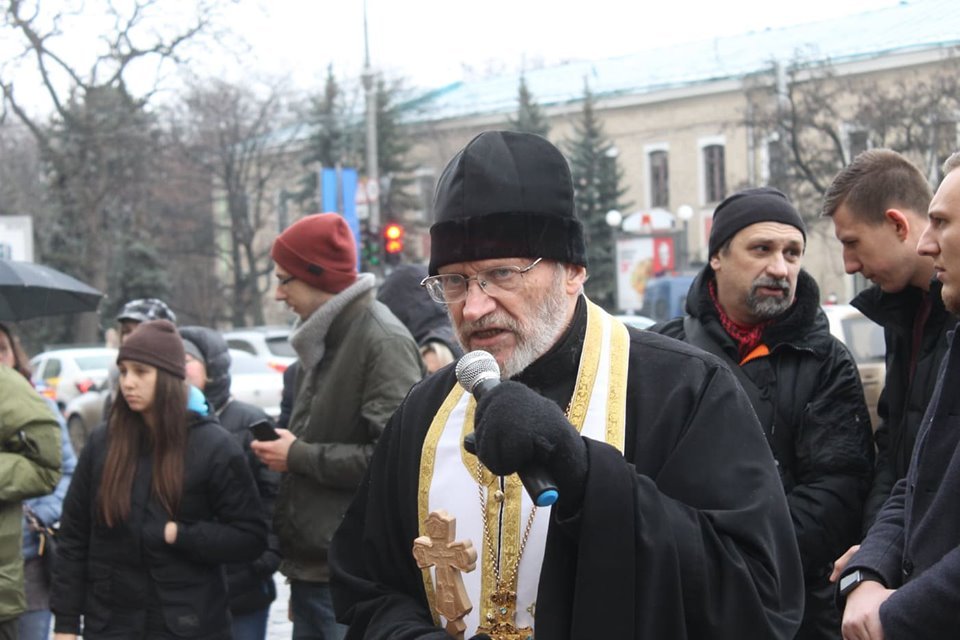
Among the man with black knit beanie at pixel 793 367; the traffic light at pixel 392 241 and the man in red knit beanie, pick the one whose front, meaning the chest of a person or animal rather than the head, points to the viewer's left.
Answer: the man in red knit beanie

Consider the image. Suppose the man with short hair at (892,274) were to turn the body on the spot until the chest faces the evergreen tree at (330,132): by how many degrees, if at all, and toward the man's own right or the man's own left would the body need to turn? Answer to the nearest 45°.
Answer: approximately 45° to the man's own right

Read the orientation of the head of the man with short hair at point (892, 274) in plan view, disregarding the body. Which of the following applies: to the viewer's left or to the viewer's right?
to the viewer's left

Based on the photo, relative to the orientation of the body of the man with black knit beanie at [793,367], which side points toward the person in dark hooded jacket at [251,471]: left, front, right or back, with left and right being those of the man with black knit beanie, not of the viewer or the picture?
right

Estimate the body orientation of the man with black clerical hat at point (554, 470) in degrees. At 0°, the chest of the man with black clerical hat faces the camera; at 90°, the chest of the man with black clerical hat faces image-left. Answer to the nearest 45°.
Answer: approximately 45°

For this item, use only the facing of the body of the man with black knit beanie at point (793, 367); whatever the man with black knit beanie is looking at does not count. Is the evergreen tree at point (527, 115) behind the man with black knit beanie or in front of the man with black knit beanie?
behind

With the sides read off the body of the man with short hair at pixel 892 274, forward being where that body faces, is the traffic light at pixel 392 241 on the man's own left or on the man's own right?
on the man's own right

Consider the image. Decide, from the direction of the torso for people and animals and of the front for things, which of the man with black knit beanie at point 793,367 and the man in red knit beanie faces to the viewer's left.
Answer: the man in red knit beanie

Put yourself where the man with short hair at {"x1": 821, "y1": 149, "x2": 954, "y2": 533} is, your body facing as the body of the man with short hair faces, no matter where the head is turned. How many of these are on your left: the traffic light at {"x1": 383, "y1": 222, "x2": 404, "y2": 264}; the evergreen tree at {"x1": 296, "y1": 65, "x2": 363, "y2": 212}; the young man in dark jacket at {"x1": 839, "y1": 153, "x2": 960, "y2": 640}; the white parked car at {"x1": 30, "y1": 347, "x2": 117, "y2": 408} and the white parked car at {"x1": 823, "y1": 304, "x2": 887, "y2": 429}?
1

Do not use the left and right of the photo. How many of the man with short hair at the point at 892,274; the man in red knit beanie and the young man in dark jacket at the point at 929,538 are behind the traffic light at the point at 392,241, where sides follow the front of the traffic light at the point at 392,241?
0

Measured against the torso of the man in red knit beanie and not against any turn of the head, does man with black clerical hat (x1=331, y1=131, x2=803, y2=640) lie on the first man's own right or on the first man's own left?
on the first man's own left

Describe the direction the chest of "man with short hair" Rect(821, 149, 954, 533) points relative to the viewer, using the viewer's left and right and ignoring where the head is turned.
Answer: facing to the left of the viewer

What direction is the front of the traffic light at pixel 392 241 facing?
toward the camera

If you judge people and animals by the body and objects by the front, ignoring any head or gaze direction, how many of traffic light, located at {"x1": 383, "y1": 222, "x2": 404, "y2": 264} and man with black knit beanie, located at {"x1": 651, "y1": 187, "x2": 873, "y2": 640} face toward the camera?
2

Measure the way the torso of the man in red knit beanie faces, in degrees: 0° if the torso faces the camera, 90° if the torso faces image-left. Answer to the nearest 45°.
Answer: approximately 90°

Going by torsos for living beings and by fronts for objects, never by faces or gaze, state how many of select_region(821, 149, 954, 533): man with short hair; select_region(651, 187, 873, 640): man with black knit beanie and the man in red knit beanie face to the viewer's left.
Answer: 2

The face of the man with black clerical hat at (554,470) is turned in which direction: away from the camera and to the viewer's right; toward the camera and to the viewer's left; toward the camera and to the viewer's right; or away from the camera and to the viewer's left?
toward the camera and to the viewer's left

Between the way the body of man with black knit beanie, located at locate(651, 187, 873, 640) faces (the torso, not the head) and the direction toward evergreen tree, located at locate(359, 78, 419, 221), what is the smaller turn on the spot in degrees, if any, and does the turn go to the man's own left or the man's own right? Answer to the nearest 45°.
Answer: approximately 180°

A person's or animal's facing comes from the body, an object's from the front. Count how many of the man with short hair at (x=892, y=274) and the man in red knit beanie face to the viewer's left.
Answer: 2
